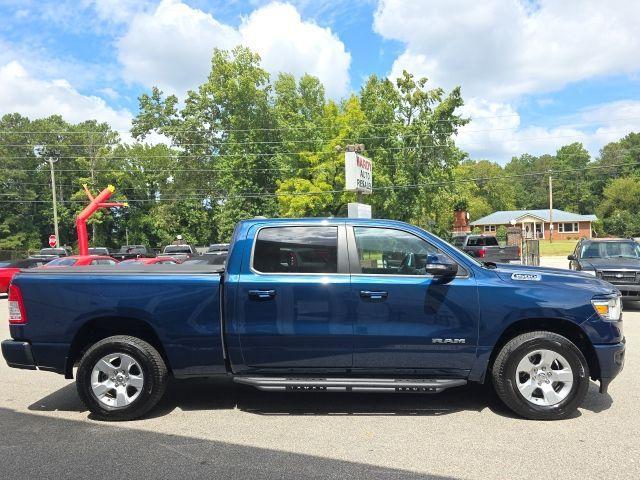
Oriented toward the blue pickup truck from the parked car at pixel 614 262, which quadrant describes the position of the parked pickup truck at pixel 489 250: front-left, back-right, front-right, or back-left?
back-right

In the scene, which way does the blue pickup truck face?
to the viewer's right

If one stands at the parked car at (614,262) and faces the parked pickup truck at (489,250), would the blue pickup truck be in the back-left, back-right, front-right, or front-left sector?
back-left

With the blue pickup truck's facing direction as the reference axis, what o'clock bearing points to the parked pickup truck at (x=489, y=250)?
The parked pickup truck is roughly at 10 o'clock from the blue pickup truck.

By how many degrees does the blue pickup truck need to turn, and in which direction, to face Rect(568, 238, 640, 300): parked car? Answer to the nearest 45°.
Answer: approximately 45° to its left
